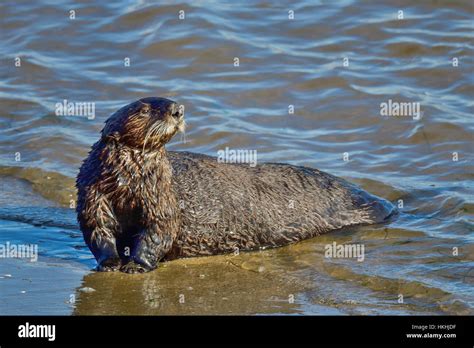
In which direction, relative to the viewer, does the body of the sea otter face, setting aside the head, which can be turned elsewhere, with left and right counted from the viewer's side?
facing the viewer and to the left of the viewer
